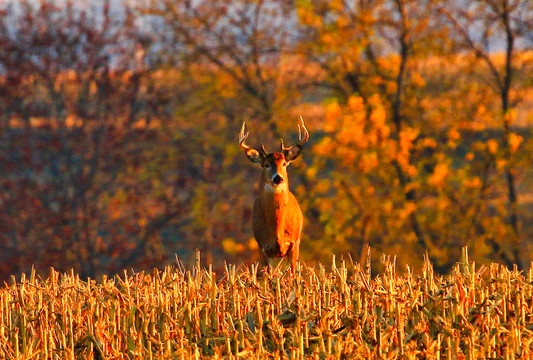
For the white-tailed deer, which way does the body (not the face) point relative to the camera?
toward the camera
